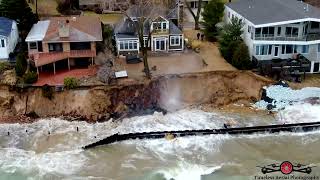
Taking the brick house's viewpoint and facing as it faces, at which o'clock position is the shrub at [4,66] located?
The shrub is roughly at 3 o'clock from the brick house.

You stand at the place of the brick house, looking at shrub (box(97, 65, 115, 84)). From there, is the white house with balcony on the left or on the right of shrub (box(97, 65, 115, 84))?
left

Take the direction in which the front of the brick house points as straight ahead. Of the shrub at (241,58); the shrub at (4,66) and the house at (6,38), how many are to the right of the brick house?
2

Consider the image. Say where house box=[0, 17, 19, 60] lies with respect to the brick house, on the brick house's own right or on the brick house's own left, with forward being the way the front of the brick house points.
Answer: on the brick house's own right

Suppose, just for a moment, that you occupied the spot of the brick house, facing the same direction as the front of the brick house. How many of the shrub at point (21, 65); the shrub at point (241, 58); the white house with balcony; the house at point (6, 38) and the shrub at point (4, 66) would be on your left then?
2

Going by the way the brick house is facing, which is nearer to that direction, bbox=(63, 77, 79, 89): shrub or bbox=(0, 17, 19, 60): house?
the shrub

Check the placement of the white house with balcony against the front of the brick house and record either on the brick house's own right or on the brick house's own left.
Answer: on the brick house's own left

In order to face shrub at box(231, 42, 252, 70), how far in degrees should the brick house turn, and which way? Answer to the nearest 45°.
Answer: approximately 90° to its left

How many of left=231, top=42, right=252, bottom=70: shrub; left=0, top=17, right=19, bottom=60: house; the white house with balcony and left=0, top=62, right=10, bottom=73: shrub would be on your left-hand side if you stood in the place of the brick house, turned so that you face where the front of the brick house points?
2

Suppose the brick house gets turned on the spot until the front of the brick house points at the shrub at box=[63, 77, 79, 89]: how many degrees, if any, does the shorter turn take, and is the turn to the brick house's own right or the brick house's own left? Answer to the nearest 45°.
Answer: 0° — it already faces it

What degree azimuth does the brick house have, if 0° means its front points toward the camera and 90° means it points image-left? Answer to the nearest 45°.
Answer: approximately 0°

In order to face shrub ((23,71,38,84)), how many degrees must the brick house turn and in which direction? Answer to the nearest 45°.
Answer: approximately 45° to its right

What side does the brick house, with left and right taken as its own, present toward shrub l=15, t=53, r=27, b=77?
right

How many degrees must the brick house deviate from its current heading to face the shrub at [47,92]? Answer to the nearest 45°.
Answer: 0° — it already faces it
